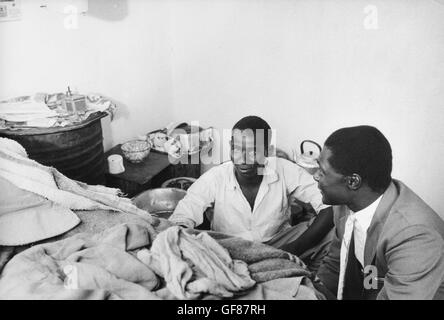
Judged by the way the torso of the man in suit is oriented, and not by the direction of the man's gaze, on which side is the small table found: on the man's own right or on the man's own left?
on the man's own right

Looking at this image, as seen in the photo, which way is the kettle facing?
to the viewer's left

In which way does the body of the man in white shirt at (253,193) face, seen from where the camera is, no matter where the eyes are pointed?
toward the camera

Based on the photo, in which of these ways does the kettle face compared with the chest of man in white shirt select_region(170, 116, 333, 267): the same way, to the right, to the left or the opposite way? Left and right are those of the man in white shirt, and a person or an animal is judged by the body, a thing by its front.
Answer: to the right

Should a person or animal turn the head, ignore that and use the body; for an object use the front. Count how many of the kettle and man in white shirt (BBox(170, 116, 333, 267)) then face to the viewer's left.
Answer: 1

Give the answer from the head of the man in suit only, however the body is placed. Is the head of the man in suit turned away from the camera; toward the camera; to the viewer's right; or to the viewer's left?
to the viewer's left

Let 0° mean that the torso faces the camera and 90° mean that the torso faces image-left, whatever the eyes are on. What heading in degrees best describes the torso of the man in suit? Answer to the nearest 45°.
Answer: approximately 45°

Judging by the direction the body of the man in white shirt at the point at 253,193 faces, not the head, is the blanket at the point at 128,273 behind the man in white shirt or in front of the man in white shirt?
in front

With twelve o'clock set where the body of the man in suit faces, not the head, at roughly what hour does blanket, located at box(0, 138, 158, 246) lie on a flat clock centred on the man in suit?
The blanket is roughly at 1 o'clock from the man in suit.

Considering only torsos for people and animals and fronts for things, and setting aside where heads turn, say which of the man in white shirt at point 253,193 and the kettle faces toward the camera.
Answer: the man in white shirt

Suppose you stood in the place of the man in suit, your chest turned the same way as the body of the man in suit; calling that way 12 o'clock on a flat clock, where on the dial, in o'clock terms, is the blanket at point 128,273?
The blanket is roughly at 12 o'clock from the man in suit.

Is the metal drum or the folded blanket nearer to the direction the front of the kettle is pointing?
the metal drum
